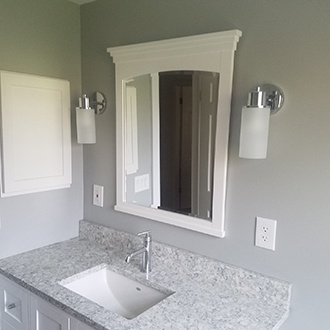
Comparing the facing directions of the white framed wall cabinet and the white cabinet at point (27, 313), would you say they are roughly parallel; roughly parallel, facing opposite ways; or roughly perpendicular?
roughly perpendicular

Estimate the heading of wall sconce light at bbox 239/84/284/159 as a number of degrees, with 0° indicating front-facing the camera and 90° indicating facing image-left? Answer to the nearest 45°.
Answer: approximately 45°

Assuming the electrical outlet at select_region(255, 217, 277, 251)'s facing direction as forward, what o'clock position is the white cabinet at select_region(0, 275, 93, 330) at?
The white cabinet is roughly at 1 o'clock from the electrical outlet.
